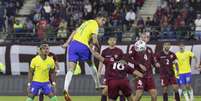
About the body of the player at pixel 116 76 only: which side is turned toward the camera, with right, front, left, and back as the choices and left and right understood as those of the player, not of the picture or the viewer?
back

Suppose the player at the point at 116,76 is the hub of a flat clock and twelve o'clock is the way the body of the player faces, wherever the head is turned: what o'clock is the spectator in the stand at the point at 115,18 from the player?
The spectator in the stand is roughly at 12 o'clock from the player.

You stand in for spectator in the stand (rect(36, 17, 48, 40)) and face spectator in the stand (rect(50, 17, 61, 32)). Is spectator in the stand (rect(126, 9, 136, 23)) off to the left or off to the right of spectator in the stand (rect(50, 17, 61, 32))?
right
